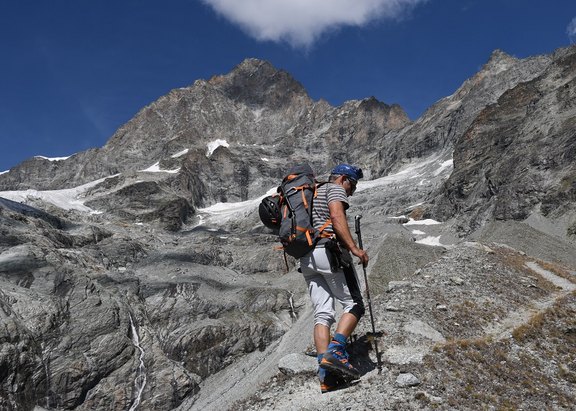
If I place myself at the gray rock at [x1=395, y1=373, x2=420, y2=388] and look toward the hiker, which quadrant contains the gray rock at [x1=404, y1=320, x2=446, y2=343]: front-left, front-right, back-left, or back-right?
back-right

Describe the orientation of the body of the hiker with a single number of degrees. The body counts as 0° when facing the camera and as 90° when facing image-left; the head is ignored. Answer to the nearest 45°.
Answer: approximately 270°

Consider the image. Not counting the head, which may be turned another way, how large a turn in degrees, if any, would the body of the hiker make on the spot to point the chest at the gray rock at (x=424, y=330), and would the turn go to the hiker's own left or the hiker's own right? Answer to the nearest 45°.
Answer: approximately 45° to the hiker's own left

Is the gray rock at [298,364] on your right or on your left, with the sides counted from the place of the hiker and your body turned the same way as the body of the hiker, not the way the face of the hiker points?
on your left
